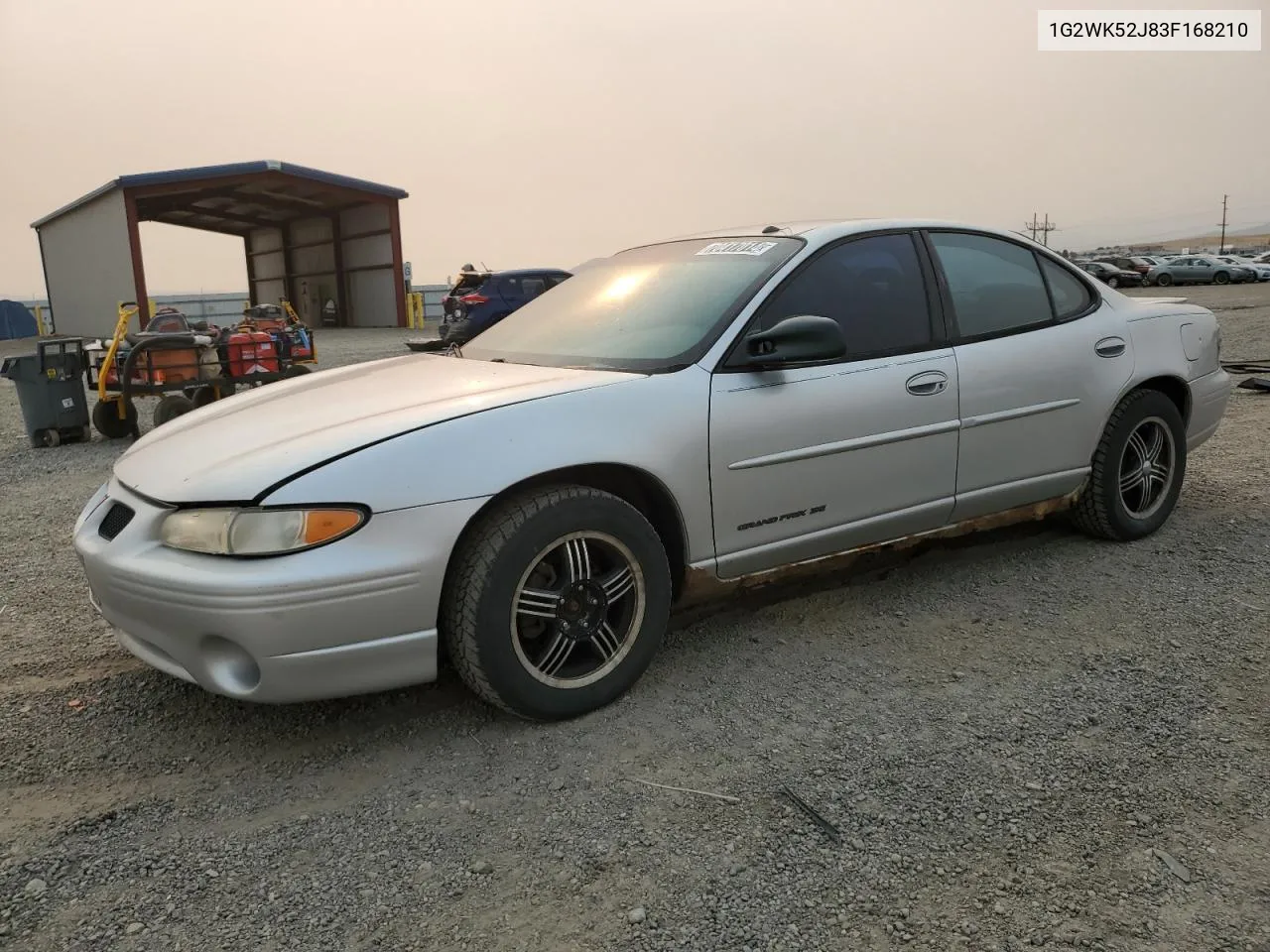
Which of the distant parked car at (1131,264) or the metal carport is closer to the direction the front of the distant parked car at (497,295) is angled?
the distant parked car

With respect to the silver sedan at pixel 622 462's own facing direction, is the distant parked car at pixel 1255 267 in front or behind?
behind

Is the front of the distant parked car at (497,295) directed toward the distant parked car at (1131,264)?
yes

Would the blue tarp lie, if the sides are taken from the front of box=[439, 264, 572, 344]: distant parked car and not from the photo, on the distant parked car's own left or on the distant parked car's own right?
on the distant parked car's own left

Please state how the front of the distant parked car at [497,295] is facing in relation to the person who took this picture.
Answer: facing away from the viewer and to the right of the viewer

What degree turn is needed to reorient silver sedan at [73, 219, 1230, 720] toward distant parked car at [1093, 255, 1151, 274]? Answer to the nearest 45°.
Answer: approximately 180°

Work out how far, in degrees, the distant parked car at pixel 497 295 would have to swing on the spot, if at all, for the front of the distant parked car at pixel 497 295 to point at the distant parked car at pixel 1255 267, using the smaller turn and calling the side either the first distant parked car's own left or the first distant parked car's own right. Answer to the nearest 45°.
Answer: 0° — it already faces it

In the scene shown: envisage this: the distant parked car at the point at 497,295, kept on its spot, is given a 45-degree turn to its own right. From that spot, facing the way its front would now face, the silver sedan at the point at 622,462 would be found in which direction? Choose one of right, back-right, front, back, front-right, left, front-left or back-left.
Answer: right

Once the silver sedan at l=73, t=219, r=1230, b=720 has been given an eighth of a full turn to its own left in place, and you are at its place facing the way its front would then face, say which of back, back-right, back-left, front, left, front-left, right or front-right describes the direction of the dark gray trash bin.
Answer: back-right

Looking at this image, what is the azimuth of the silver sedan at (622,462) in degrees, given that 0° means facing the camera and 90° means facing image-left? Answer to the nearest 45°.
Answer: approximately 45°

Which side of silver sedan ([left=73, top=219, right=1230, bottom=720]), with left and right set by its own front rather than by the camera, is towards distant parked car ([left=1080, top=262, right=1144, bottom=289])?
back
